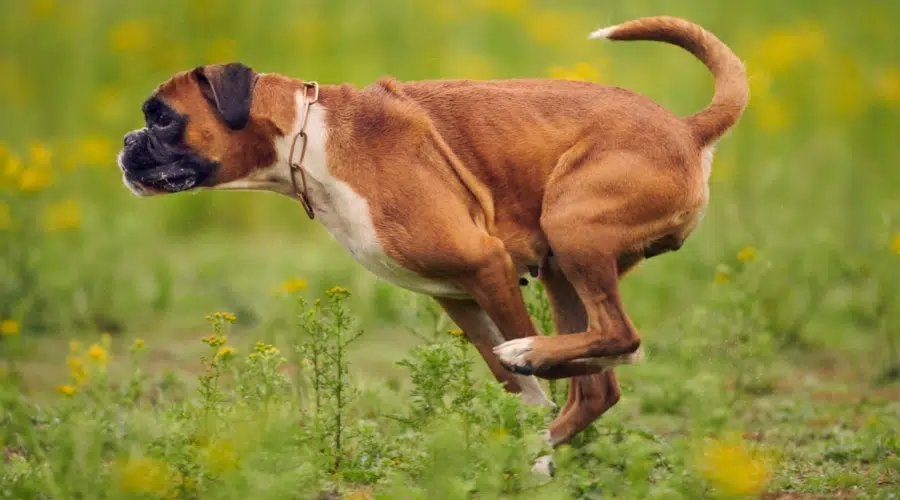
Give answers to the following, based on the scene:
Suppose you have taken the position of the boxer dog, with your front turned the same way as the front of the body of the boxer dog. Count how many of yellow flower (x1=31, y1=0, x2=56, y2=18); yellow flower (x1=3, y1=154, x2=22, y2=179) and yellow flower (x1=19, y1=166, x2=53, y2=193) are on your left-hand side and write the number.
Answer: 0

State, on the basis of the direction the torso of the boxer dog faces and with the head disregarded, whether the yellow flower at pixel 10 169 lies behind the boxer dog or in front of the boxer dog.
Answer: in front

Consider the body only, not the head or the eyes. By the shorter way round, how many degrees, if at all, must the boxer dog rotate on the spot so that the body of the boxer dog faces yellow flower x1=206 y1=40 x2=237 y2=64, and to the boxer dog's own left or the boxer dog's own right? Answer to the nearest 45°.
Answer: approximately 90° to the boxer dog's own right

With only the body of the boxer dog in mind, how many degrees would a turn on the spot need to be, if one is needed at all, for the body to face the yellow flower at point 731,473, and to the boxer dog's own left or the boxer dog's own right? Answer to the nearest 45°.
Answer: approximately 135° to the boxer dog's own left

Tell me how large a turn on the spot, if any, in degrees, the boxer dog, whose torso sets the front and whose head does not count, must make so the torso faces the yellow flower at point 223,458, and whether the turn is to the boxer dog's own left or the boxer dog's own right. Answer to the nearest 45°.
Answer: approximately 45° to the boxer dog's own left

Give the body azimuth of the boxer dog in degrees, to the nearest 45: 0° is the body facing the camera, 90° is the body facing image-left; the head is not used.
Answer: approximately 90°

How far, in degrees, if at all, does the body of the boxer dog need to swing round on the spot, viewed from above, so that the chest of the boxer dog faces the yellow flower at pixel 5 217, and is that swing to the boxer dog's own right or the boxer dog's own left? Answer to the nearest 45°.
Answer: approximately 45° to the boxer dog's own right

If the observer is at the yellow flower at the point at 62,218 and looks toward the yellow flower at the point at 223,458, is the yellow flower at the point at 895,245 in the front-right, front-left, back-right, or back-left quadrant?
front-left

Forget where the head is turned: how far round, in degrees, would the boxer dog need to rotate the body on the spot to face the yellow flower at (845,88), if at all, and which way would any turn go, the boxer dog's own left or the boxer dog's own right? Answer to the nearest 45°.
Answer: approximately 135° to the boxer dog's own right

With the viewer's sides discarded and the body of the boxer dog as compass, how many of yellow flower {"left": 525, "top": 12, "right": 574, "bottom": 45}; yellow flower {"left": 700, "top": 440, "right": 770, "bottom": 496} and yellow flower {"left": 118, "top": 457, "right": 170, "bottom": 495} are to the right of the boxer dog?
1

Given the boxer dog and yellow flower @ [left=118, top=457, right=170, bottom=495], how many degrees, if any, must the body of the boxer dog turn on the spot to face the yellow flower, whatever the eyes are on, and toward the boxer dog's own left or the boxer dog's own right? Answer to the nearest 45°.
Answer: approximately 45° to the boxer dog's own left

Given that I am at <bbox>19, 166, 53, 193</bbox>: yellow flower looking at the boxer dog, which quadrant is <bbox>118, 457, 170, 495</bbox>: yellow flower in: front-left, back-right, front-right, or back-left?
front-right

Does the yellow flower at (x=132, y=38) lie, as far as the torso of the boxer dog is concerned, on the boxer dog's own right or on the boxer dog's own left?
on the boxer dog's own right

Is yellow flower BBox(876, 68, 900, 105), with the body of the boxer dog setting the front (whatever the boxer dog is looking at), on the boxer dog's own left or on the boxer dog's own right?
on the boxer dog's own right

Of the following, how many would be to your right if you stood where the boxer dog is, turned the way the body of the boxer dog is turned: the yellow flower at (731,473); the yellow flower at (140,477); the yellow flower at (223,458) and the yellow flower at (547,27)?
1

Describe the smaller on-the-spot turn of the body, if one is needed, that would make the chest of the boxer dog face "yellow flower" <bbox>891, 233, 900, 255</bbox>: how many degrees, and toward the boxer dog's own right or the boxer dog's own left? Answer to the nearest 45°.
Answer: approximately 135° to the boxer dog's own right

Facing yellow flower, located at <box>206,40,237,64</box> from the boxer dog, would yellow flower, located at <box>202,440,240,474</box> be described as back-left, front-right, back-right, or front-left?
back-left

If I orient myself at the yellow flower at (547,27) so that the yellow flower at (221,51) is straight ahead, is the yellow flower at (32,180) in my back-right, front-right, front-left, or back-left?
front-left

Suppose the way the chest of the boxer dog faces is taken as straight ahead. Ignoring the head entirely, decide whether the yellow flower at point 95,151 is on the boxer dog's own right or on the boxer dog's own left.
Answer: on the boxer dog's own right
